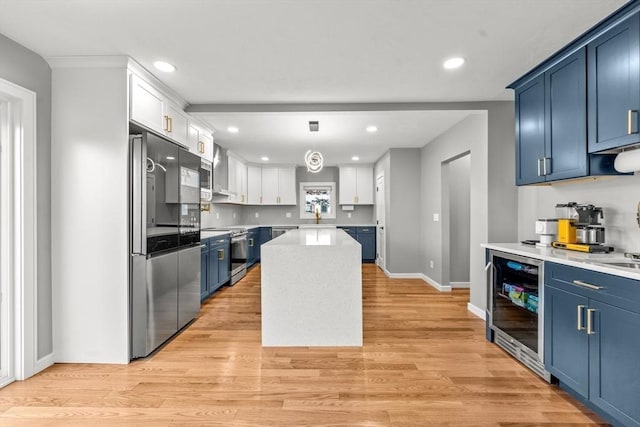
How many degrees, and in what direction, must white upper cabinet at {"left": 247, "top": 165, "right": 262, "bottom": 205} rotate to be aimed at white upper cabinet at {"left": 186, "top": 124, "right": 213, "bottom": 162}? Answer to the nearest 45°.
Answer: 0° — it already faces it

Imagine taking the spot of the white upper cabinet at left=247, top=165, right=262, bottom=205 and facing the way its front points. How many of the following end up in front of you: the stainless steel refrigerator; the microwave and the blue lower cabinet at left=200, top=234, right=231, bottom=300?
3

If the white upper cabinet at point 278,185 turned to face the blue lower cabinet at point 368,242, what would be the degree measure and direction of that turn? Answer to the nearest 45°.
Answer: approximately 90° to its left

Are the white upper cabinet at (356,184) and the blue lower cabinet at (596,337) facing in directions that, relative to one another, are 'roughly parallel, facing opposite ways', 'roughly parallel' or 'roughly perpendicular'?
roughly perpendicular

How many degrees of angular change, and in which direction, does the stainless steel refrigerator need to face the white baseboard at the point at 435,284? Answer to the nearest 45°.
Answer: approximately 45° to its left

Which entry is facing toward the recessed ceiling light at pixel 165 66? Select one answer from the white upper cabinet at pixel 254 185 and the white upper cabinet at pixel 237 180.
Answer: the white upper cabinet at pixel 254 185

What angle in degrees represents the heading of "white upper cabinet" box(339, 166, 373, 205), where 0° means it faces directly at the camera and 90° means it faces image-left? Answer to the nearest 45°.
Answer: approximately 0°

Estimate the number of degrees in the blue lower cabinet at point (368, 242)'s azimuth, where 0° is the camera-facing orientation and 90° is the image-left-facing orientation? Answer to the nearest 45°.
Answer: approximately 0°

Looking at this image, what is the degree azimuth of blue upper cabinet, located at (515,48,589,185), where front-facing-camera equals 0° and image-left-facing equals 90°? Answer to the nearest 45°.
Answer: approximately 45°
